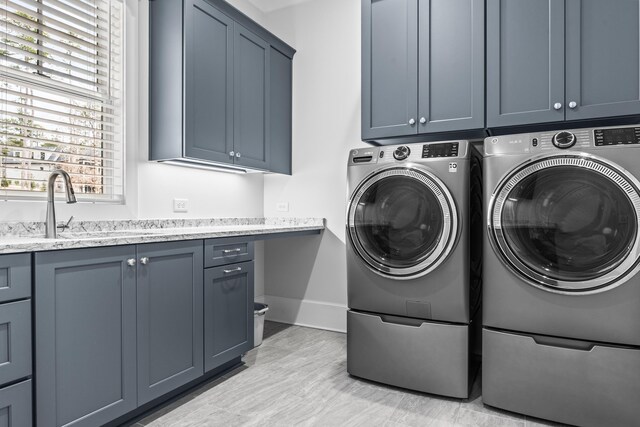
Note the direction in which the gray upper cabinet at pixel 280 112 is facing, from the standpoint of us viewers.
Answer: facing the viewer and to the right of the viewer

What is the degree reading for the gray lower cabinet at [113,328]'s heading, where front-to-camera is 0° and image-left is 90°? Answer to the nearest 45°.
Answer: approximately 315°

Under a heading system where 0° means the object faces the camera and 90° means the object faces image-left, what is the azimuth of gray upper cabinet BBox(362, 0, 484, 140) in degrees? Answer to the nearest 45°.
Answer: approximately 45°

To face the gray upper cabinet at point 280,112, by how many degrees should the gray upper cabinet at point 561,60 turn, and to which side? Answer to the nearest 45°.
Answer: approximately 45° to its right

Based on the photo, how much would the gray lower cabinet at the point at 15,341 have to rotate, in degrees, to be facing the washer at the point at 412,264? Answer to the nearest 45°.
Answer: approximately 45° to its left

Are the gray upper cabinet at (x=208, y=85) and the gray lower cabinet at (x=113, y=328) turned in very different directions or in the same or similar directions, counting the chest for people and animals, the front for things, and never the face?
same or similar directions

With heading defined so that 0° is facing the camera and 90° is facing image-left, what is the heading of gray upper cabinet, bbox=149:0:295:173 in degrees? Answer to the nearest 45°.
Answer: approximately 315°

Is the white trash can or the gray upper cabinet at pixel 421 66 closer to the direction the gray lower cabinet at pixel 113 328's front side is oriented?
the gray upper cabinet

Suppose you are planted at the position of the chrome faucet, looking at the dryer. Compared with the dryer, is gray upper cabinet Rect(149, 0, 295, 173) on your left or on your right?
left

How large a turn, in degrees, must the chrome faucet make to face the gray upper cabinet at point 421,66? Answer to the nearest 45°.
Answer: approximately 45° to its left

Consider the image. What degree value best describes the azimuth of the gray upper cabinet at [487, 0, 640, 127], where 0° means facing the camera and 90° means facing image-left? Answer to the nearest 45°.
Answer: approximately 45°
